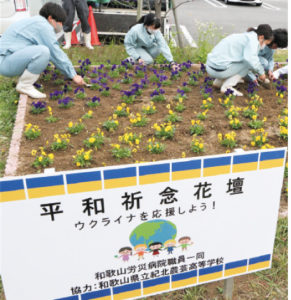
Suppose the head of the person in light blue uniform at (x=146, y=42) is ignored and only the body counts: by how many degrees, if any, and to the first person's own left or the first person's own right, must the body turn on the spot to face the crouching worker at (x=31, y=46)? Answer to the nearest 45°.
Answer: approximately 90° to the first person's own right

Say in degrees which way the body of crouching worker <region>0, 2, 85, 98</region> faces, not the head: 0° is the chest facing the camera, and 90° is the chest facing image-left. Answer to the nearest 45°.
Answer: approximately 270°
